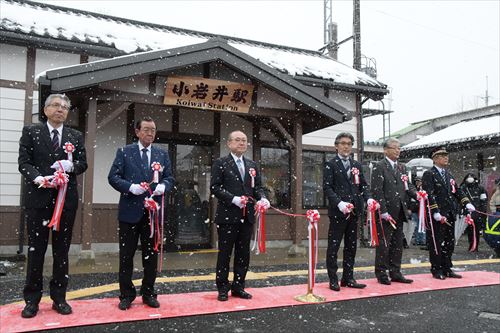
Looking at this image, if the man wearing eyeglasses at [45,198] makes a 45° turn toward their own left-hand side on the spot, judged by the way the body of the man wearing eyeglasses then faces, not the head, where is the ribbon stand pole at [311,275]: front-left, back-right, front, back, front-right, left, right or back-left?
front-left

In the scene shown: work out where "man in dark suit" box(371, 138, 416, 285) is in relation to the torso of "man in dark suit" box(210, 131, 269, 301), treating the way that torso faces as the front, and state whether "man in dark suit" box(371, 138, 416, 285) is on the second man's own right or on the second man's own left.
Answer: on the second man's own left

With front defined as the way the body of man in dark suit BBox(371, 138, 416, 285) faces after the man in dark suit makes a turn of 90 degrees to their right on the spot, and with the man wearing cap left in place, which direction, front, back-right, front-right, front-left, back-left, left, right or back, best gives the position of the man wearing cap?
back

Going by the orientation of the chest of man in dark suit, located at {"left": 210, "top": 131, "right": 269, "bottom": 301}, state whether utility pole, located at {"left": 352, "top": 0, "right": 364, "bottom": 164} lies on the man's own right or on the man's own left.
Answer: on the man's own left

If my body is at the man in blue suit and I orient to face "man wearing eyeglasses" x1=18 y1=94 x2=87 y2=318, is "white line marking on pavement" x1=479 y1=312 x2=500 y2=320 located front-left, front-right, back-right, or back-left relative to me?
back-left

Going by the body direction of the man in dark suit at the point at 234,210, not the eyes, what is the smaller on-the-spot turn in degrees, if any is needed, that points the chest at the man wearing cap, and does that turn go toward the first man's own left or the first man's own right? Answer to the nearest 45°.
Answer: approximately 90° to the first man's own left

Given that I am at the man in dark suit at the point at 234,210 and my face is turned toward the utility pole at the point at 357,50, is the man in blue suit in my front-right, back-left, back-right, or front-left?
back-left

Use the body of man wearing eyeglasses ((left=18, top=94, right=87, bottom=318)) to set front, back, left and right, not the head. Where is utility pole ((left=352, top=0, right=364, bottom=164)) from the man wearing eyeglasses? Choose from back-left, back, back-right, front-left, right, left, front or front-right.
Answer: back-left

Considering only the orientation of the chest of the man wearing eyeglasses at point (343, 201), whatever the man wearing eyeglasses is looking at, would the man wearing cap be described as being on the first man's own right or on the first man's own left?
on the first man's own left

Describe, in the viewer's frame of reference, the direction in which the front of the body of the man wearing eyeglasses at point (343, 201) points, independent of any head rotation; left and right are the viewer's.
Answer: facing the viewer and to the right of the viewer

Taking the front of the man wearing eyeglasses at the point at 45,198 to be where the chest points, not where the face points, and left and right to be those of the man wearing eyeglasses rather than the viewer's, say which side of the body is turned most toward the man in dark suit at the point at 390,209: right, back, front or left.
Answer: left
